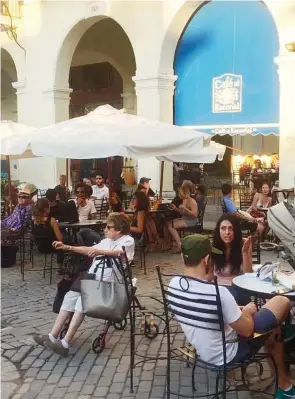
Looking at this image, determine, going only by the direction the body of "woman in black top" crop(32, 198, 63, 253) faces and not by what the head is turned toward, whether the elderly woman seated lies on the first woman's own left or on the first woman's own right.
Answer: on the first woman's own right

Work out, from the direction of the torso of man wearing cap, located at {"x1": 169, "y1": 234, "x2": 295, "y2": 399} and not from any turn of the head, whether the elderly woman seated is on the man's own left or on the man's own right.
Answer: on the man's own left

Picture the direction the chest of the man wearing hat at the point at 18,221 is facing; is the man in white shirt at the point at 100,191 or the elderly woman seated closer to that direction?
the elderly woman seated

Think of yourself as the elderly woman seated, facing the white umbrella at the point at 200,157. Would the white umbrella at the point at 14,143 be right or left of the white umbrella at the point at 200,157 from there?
left

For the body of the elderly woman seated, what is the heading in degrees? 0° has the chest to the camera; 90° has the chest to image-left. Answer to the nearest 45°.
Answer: approximately 90°

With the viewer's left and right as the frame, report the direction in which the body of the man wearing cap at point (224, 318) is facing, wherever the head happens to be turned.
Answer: facing away from the viewer and to the right of the viewer

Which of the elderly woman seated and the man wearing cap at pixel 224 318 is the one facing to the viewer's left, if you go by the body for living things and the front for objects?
the elderly woman seated

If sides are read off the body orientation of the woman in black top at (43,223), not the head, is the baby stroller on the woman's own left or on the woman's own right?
on the woman's own right

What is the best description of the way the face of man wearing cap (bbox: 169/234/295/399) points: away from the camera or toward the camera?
away from the camera
